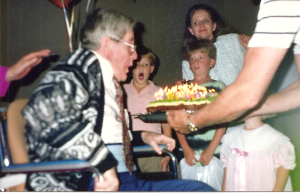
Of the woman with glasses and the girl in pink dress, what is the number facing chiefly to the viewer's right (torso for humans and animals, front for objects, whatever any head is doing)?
0

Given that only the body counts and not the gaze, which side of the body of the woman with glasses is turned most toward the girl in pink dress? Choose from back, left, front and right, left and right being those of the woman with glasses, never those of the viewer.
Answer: front

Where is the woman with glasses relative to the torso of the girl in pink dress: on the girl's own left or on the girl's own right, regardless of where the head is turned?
on the girl's own right

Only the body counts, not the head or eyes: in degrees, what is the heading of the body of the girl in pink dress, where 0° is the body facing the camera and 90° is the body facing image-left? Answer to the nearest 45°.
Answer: approximately 45°
